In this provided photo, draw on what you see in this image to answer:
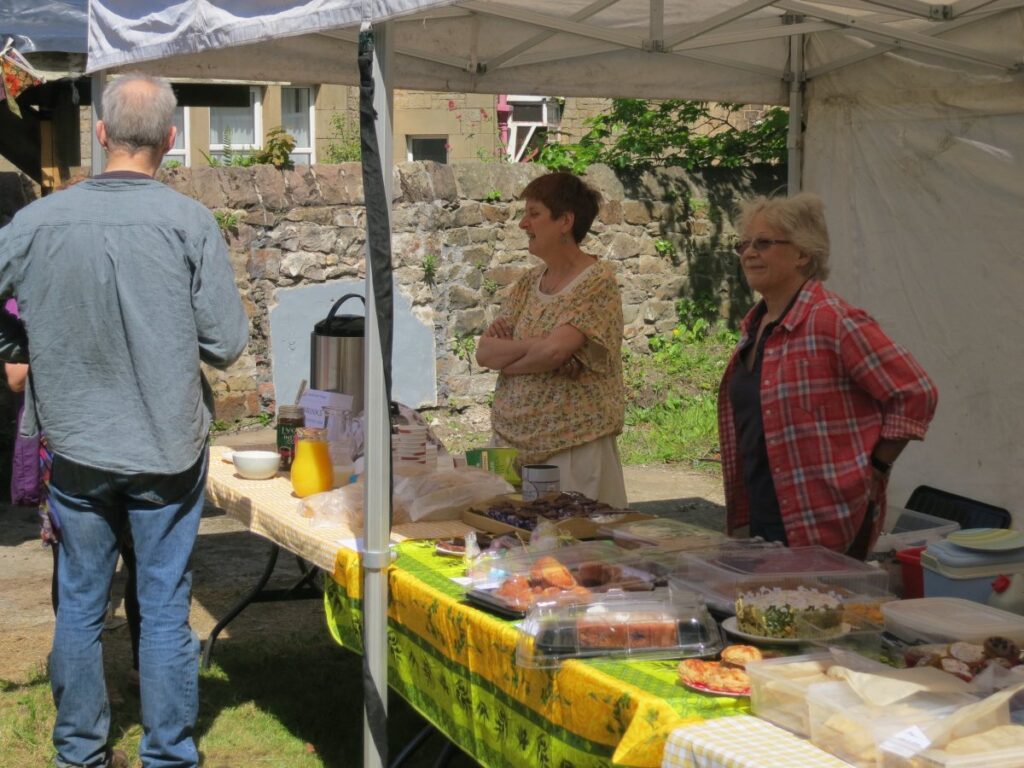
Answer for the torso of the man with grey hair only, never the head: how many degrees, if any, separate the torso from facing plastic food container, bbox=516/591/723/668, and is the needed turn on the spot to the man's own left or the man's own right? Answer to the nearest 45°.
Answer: approximately 135° to the man's own right

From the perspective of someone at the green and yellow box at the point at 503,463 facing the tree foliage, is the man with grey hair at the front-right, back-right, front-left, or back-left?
back-left

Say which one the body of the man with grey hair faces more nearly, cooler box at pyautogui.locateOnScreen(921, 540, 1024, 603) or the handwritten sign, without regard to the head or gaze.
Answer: the handwritten sign

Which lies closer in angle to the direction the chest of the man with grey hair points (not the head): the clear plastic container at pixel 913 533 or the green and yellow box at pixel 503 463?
the green and yellow box

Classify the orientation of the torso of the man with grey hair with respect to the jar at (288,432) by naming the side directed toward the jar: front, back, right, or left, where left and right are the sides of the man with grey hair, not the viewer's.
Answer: front

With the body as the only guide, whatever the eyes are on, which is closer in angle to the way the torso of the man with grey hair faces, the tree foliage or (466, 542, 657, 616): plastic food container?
the tree foliage

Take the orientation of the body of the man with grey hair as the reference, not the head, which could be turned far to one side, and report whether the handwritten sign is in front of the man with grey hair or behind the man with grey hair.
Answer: in front

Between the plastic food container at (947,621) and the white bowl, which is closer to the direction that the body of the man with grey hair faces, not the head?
the white bowl

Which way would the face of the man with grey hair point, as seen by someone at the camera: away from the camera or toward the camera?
away from the camera

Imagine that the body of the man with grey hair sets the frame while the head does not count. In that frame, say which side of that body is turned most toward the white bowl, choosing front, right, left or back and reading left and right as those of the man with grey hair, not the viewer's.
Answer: front

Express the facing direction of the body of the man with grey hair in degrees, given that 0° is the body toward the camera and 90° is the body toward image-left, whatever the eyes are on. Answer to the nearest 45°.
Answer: approximately 180°

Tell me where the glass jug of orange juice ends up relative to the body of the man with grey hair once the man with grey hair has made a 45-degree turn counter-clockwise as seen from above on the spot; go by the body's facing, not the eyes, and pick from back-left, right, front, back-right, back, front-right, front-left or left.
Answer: right

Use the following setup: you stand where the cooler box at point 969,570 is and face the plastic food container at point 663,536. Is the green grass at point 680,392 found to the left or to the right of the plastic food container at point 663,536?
right

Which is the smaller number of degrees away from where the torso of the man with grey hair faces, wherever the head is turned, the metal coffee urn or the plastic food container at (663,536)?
the metal coffee urn
